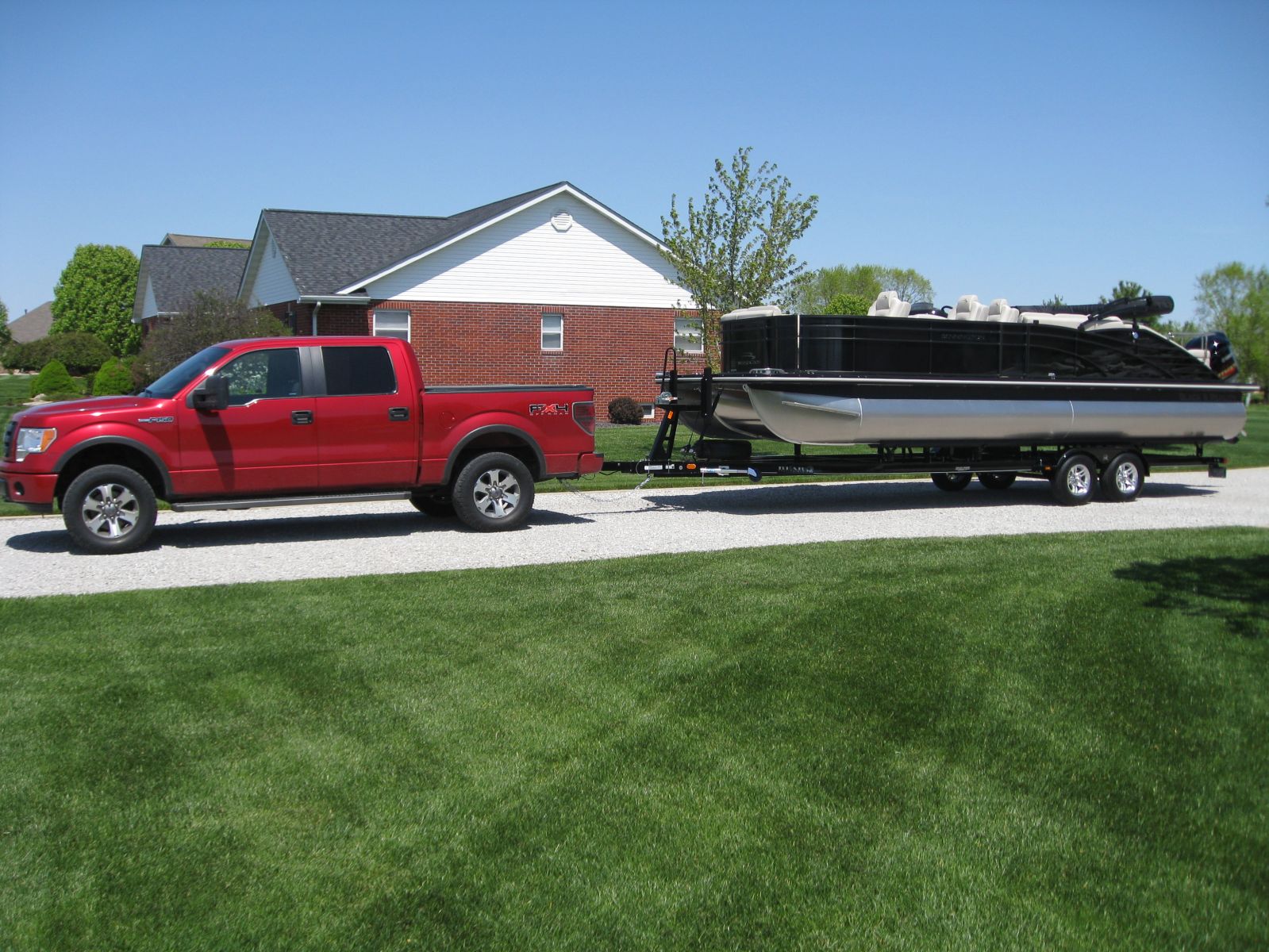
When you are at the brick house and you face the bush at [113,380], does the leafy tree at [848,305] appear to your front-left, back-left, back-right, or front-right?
back-right

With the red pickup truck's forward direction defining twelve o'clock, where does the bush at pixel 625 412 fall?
The bush is roughly at 4 o'clock from the red pickup truck.

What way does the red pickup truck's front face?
to the viewer's left

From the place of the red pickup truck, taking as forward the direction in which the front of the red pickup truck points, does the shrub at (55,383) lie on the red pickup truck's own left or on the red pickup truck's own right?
on the red pickup truck's own right

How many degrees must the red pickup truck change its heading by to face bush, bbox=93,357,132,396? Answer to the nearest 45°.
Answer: approximately 90° to its right

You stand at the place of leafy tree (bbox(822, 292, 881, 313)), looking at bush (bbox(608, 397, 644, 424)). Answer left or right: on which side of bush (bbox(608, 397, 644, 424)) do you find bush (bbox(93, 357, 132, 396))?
right

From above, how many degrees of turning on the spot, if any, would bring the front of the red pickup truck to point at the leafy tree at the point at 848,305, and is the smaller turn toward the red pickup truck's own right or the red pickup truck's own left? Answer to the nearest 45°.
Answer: approximately 135° to the red pickup truck's own right

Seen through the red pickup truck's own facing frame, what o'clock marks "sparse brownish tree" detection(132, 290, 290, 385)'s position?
The sparse brownish tree is roughly at 3 o'clock from the red pickup truck.
